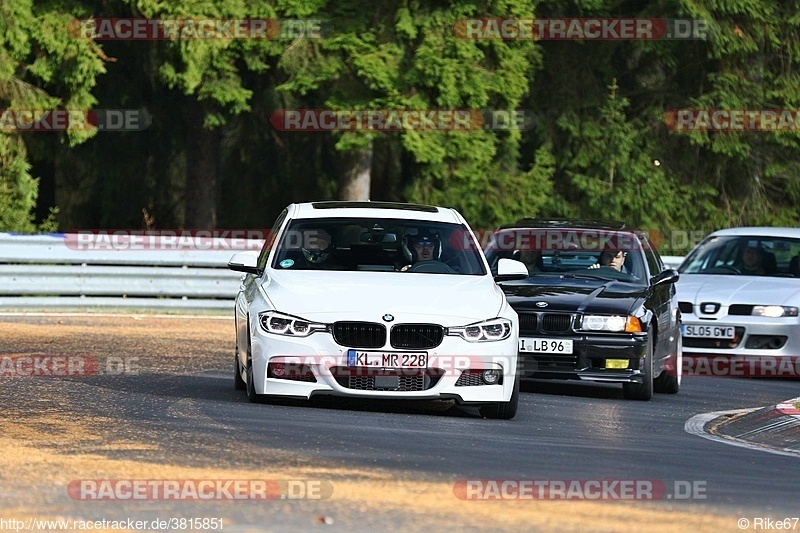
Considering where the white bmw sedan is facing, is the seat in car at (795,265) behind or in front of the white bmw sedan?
behind

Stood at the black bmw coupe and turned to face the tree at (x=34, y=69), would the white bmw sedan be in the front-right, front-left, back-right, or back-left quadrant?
back-left

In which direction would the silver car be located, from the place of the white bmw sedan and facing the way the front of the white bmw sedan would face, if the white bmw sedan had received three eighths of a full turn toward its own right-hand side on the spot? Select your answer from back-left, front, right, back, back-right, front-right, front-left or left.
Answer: right

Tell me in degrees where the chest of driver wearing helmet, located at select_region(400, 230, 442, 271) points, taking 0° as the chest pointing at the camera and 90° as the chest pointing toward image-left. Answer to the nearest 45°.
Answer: approximately 0°

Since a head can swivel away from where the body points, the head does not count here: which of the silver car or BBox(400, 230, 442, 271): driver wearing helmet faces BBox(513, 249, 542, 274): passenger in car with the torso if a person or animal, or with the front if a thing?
the silver car

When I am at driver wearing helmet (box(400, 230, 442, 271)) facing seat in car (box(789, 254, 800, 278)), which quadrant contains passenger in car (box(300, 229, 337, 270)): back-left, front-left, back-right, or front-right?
back-left

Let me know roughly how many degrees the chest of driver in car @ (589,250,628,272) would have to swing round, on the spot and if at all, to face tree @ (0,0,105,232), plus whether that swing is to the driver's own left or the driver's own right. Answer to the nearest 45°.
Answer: approximately 90° to the driver's own right

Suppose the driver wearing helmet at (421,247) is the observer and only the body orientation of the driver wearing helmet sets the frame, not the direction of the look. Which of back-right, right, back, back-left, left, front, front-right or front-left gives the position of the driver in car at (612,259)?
back-left

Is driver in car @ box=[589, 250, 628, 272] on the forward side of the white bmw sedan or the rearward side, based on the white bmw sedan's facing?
on the rearward side
